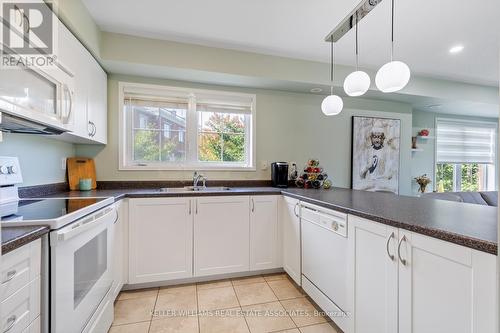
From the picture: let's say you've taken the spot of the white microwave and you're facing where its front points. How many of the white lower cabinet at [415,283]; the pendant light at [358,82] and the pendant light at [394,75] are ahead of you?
3

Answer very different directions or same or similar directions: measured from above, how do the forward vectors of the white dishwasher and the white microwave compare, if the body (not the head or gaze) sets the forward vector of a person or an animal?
very different directions

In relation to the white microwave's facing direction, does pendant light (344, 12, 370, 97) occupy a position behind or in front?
in front

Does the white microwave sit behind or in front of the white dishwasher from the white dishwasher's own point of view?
in front

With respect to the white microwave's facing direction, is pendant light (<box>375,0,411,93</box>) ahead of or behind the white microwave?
ahead

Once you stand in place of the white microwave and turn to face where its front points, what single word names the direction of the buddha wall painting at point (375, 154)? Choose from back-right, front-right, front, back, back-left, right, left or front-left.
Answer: front-left

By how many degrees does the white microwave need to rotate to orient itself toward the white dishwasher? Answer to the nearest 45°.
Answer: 0° — it already faces it

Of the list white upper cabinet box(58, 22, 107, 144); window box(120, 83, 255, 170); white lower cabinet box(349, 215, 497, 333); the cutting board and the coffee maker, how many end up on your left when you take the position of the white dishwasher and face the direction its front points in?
1

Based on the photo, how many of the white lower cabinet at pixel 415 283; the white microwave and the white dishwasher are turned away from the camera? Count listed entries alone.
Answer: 0

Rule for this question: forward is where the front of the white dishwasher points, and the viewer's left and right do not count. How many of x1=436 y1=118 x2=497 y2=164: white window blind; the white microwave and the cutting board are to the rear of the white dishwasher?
1

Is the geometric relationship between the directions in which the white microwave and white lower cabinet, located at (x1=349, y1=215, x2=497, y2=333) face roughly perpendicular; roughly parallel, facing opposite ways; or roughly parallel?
roughly parallel, facing opposite ways

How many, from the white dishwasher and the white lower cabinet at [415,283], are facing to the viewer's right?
0

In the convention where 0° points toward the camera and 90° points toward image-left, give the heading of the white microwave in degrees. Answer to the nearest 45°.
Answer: approximately 315°

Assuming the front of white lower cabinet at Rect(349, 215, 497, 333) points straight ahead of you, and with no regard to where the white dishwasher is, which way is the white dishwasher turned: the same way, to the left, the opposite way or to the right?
the same way

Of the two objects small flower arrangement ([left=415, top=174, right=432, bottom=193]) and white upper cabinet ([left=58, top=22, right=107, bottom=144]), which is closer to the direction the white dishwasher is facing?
the white upper cabinet

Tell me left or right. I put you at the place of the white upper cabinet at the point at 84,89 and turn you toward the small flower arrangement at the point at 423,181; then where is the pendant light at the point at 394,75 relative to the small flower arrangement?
right

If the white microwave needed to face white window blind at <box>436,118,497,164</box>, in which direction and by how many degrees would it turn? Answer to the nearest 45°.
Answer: approximately 45° to its left

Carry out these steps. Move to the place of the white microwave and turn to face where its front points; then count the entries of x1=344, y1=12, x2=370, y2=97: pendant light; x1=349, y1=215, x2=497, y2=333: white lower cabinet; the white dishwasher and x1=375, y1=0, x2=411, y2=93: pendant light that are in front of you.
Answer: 4

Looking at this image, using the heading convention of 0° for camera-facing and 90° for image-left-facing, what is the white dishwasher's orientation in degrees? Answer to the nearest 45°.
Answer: approximately 45°

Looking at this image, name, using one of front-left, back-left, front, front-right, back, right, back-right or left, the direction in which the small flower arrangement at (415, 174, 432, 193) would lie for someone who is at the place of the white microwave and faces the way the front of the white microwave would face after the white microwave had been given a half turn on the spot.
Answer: back-right
